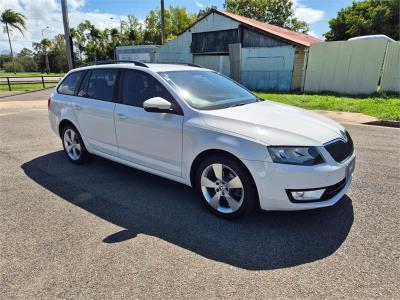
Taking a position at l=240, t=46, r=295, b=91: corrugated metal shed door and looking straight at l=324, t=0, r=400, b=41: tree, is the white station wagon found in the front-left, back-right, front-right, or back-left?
back-right

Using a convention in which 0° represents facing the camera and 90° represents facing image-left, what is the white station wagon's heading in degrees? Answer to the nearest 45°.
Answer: approximately 315°

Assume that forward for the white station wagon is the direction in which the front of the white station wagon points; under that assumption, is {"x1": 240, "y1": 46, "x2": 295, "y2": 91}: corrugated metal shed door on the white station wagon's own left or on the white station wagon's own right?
on the white station wagon's own left

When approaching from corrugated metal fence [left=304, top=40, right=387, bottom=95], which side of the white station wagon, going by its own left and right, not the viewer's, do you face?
left

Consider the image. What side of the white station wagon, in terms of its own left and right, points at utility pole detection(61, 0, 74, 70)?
back

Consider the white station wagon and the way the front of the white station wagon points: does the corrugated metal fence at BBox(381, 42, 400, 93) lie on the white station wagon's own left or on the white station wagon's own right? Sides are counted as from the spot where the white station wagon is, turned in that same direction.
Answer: on the white station wagon's own left
